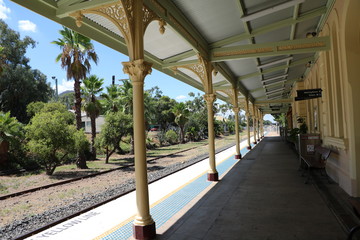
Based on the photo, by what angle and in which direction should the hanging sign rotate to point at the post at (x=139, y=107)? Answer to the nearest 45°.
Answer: approximately 45° to its right

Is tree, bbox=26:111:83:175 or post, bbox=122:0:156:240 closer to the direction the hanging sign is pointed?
the post

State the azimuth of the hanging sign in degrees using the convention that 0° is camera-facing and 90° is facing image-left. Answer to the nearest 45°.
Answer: approximately 0°

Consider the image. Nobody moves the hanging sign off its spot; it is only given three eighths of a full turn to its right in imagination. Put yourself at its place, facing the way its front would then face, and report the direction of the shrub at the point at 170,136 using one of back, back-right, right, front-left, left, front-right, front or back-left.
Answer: front

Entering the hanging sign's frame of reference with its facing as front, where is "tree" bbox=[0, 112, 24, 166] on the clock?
The tree is roughly at 3 o'clock from the hanging sign.

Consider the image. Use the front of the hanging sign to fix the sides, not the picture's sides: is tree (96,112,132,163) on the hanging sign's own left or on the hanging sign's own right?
on the hanging sign's own right
